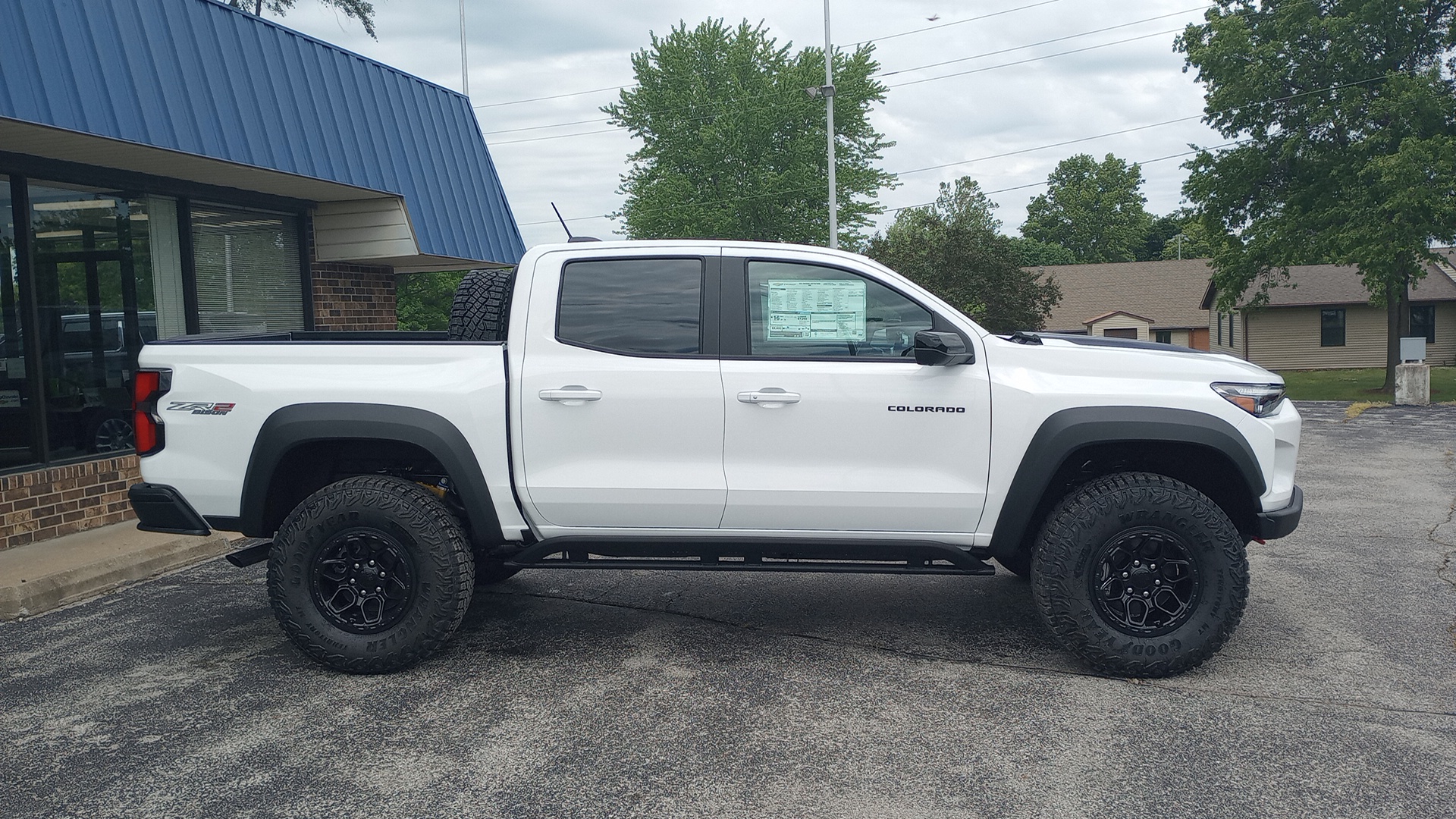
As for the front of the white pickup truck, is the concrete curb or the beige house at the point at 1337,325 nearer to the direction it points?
the beige house

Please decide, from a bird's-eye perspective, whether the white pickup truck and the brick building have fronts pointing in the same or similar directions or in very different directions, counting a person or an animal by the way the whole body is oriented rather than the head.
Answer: same or similar directions

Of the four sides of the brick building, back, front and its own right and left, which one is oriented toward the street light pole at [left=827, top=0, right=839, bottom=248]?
left

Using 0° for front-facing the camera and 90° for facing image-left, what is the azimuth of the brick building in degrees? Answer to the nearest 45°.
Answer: approximately 315°

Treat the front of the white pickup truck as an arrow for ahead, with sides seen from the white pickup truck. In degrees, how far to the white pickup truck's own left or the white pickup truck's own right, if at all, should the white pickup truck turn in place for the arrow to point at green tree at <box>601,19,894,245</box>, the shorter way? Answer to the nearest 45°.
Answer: approximately 90° to the white pickup truck's own left

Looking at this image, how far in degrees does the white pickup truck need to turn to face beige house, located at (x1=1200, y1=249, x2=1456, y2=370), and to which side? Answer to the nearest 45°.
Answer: approximately 45° to its left

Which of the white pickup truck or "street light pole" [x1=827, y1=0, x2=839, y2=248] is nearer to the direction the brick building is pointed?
the white pickup truck

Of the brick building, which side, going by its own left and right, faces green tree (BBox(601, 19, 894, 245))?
left

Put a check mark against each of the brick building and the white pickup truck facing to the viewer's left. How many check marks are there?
0

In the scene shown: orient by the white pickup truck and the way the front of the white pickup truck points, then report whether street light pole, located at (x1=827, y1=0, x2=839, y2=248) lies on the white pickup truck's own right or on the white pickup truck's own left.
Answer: on the white pickup truck's own left

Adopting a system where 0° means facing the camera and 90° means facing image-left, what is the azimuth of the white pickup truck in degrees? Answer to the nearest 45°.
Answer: approximately 270°
